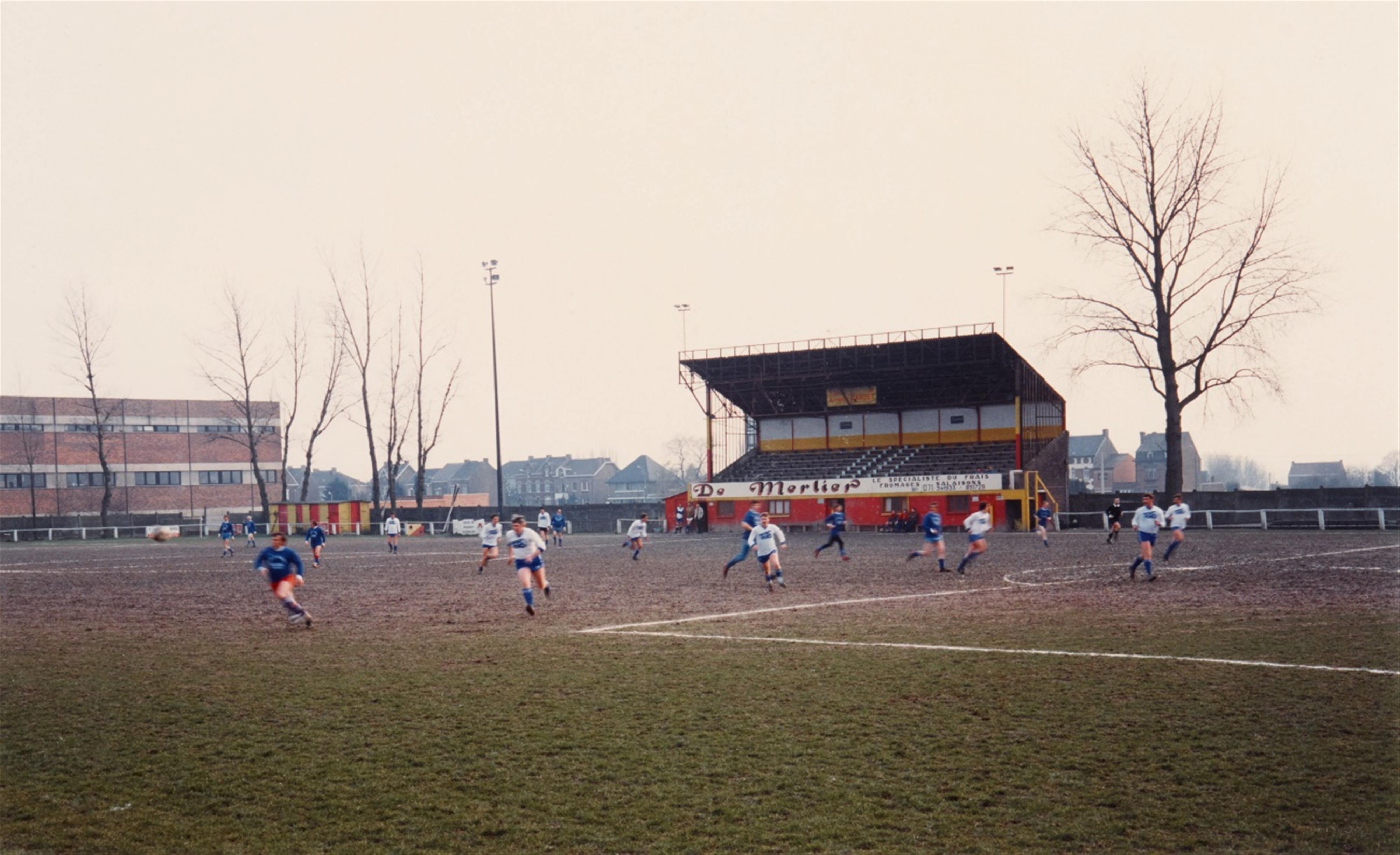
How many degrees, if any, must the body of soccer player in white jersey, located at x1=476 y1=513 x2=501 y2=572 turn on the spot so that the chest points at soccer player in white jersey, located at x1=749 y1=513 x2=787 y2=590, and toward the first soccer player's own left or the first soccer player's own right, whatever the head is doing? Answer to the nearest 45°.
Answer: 0° — they already face them

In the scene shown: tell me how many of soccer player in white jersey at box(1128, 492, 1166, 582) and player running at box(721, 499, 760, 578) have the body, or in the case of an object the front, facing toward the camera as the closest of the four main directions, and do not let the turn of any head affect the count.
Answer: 1

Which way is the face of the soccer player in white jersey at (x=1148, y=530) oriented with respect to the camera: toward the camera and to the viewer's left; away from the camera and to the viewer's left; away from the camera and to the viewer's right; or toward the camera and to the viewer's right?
toward the camera and to the viewer's left

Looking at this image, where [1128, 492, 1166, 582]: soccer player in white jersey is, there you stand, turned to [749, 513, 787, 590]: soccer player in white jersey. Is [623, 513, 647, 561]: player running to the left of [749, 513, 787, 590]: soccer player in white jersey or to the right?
right

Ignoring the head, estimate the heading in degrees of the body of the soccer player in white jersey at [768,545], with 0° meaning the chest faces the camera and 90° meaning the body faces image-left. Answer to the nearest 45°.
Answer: approximately 0°
